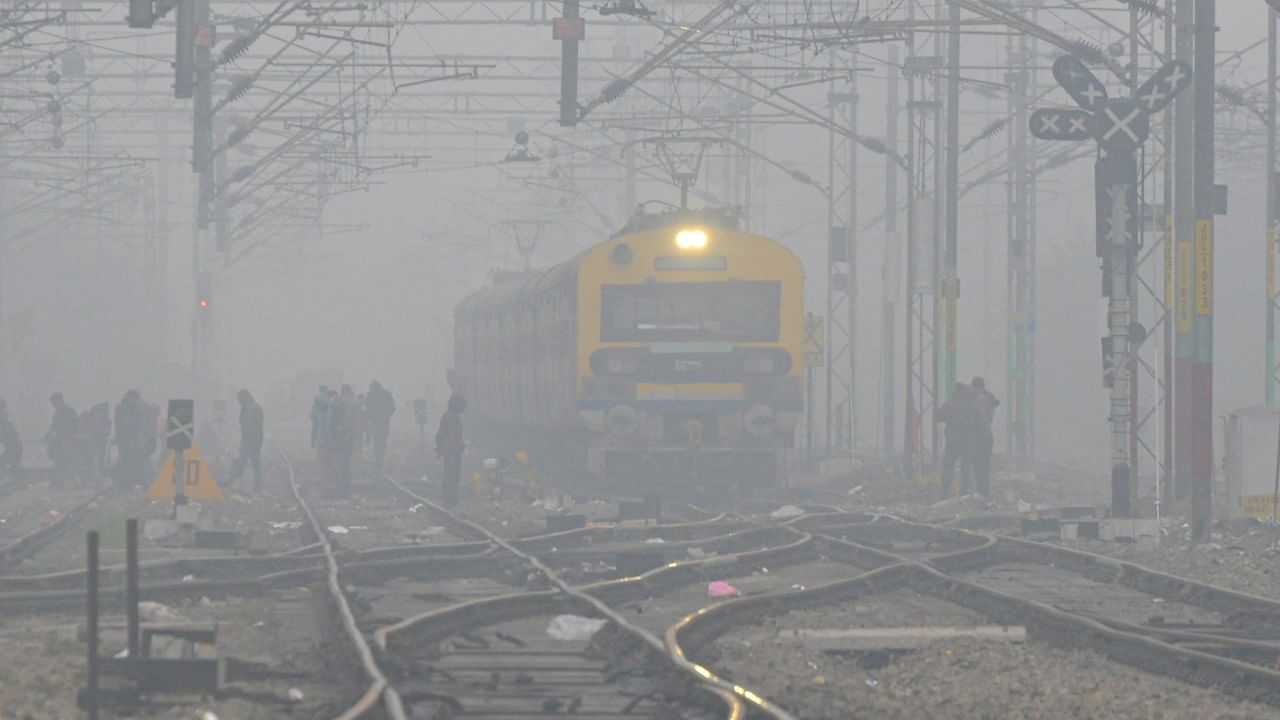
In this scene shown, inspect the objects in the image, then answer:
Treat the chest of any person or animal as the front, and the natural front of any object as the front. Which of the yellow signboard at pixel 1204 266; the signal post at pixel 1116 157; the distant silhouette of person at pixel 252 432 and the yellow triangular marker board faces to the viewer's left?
the distant silhouette of person

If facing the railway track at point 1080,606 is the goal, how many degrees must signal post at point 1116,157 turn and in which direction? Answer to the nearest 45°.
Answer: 0° — it already faces it

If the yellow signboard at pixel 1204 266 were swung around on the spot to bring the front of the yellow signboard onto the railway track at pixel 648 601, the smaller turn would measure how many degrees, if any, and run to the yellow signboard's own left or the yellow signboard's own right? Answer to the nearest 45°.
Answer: approximately 45° to the yellow signboard's own right

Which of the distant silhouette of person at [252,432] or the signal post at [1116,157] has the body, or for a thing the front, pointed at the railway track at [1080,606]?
the signal post

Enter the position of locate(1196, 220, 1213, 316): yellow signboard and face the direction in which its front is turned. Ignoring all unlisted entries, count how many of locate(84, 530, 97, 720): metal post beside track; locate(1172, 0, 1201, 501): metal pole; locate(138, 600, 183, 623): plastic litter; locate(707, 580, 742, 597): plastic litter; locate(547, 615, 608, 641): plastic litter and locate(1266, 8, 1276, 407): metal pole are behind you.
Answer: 2

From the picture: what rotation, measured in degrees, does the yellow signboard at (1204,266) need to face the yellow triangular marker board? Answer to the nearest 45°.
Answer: approximately 90° to its right

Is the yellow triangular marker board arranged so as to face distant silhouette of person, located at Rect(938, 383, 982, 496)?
no

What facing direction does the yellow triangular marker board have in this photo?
toward the camera

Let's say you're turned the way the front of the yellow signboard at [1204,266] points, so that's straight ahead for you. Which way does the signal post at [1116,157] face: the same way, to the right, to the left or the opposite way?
the same way

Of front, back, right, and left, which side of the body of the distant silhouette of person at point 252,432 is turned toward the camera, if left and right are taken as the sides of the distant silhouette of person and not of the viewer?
left

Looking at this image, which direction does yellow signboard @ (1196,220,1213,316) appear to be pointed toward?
toward the camera
